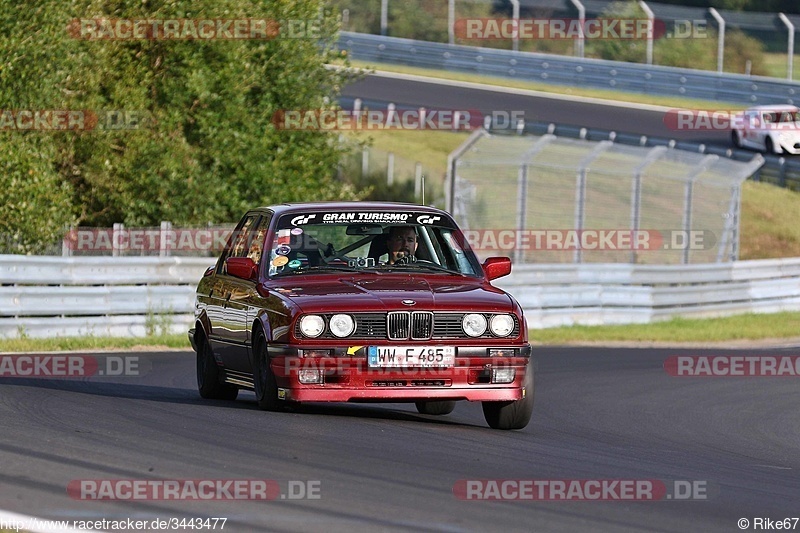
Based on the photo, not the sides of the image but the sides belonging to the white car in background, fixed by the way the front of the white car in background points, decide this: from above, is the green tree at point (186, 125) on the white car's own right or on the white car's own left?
on the white car's own right

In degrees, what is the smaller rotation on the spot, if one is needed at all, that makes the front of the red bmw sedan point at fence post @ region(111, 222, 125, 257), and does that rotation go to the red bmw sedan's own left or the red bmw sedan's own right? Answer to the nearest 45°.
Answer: approximately 180°

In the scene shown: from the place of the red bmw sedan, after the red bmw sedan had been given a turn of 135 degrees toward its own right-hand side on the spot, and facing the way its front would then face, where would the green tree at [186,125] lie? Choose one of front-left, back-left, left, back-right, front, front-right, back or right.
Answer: front-right

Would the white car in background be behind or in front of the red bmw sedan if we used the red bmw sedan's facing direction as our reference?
behind

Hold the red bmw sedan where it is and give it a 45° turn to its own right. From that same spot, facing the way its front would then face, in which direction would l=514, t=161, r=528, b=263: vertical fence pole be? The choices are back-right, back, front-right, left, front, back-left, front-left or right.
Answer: back-right
